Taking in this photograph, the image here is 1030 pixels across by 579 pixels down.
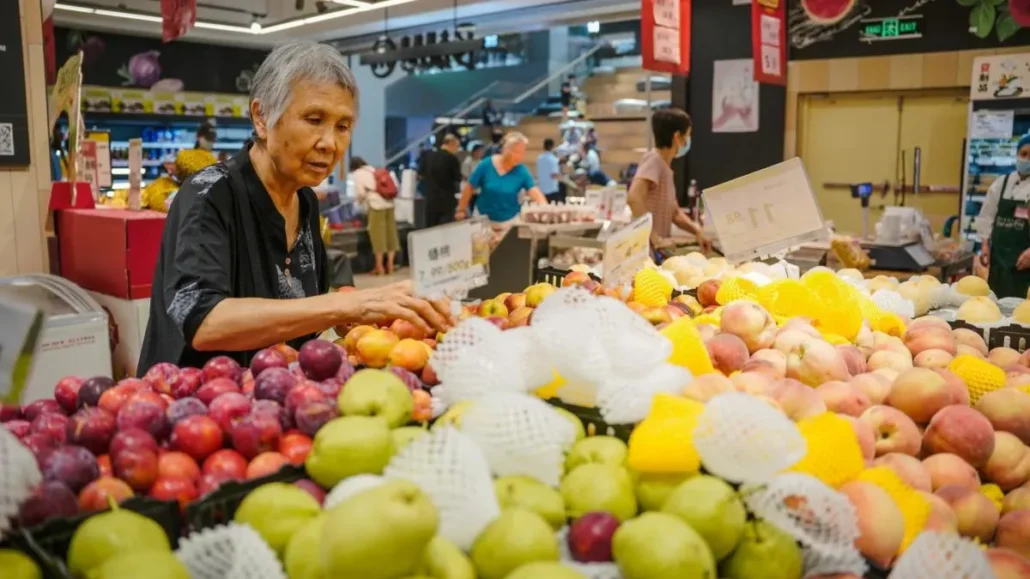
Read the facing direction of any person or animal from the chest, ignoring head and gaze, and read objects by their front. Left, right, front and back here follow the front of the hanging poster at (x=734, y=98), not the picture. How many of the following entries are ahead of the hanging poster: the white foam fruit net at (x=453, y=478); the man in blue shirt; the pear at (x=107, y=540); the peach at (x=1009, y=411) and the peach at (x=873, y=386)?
4

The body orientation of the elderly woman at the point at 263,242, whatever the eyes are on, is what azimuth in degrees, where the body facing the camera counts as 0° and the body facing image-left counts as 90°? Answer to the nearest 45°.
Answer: approximately 315°

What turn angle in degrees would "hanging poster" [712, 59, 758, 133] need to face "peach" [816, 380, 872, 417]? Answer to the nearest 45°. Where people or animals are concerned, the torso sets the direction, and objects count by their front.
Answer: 0° — it already faces it

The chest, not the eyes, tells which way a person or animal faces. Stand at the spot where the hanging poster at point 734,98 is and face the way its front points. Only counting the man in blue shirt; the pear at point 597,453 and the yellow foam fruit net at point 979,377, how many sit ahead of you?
2

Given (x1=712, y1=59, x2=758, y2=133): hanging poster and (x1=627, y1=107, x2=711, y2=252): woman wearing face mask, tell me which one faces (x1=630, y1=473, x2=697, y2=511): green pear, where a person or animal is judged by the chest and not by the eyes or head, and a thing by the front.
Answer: the hanging poster

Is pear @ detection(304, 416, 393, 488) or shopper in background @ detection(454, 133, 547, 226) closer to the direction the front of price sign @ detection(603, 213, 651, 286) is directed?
the pear

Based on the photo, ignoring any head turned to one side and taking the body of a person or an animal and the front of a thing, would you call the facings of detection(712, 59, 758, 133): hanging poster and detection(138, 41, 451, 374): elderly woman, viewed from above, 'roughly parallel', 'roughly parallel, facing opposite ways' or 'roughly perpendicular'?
roughly perpendicular

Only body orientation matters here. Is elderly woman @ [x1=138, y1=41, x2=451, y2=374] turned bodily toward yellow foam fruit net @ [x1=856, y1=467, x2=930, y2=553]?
yes
